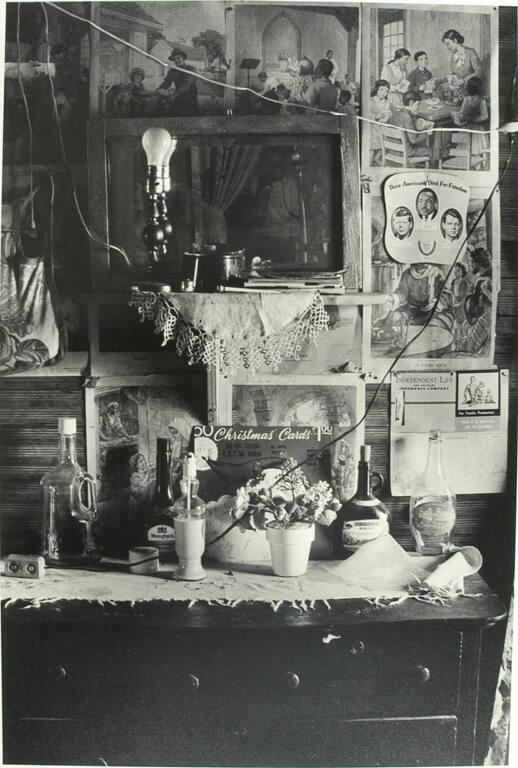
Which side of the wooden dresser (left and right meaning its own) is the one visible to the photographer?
front

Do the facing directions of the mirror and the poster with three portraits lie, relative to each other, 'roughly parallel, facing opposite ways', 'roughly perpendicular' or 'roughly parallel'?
roughly parallel

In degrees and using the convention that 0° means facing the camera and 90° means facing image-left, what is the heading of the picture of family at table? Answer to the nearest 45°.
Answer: approximately 0°

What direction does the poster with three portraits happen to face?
toward the camera

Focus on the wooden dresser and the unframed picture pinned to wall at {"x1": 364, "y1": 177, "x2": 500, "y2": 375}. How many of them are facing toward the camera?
2

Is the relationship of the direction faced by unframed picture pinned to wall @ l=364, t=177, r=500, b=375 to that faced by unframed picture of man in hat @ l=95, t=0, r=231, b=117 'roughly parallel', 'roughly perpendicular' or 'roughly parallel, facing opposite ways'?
roughly parallel

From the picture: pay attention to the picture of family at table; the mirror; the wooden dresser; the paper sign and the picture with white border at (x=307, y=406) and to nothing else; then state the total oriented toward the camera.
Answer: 5

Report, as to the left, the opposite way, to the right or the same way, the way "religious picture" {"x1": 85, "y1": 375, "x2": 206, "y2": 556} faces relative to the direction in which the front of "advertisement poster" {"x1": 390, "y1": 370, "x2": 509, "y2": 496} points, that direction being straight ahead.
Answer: the same way

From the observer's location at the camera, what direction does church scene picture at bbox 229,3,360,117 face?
facing the viewer

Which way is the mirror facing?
toward the camera

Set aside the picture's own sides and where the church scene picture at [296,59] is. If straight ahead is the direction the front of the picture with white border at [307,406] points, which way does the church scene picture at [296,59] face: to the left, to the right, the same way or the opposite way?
the same way
